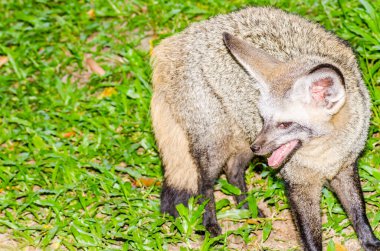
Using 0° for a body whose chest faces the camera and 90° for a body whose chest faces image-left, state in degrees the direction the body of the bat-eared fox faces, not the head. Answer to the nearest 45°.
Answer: approximately 315°

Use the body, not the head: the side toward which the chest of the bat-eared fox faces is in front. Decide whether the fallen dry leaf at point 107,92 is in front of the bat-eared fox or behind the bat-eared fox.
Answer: behind

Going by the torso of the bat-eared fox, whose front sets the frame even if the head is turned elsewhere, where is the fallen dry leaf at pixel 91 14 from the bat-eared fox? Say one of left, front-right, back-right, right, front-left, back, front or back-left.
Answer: back

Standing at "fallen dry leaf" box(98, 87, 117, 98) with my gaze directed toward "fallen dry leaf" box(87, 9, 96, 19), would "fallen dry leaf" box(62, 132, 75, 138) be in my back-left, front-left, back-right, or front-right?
back-left
